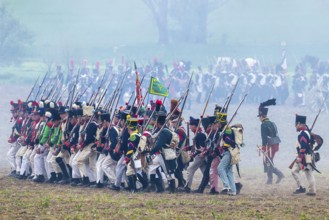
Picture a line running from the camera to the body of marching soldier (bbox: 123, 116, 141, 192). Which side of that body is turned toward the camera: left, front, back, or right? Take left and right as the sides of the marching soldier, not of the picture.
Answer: left

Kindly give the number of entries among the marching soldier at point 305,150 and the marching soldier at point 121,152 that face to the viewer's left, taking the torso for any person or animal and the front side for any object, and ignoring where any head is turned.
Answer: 2

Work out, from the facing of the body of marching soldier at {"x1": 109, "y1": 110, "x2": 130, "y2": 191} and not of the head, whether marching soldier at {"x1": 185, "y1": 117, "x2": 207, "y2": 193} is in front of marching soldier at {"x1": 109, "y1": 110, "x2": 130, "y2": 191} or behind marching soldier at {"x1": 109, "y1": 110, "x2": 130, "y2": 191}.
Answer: behind

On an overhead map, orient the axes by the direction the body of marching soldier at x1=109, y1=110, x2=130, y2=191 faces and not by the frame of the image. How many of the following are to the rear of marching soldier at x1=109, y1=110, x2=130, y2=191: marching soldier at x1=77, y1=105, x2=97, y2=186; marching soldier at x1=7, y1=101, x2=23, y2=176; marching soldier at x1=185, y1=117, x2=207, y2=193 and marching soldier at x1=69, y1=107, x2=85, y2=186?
1

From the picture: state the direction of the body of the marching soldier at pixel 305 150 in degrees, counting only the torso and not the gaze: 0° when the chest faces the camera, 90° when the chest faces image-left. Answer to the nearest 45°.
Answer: approximately 90°

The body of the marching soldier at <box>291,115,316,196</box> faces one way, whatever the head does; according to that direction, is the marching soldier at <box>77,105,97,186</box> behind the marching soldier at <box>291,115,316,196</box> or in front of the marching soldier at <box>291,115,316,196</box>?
in front

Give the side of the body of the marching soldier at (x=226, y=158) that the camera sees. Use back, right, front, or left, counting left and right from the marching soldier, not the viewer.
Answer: left

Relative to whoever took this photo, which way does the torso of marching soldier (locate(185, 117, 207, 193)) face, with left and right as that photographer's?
facing to the left of the viewer

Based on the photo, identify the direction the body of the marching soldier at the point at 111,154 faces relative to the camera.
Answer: to the viewer's left

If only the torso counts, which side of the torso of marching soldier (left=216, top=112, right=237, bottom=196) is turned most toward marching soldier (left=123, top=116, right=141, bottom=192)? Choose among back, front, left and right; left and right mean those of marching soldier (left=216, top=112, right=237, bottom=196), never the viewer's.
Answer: front

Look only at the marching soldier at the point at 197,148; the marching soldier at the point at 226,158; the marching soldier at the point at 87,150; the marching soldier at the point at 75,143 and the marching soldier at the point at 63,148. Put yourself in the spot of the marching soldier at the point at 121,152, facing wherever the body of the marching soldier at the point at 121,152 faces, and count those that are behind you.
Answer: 2

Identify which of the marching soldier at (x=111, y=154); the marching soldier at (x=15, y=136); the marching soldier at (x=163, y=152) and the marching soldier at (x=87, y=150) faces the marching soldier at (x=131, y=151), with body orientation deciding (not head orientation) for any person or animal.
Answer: the marching soldier at (x=163, y=152)

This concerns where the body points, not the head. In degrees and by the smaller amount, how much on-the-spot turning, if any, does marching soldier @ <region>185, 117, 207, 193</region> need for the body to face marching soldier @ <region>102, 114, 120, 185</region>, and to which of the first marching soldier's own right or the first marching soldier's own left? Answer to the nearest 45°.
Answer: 0° — they already face them

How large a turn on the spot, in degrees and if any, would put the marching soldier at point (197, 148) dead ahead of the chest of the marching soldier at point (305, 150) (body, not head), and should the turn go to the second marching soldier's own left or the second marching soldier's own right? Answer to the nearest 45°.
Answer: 0° — they already face them

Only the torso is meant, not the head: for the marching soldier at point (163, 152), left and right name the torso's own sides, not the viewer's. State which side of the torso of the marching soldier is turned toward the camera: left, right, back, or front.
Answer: left

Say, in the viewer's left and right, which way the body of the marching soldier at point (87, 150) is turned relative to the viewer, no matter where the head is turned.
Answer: facing to the left of the viewer
